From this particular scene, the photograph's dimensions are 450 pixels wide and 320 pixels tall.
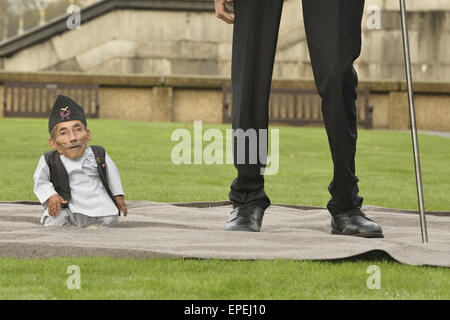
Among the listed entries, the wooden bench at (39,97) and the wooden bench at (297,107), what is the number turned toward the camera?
2

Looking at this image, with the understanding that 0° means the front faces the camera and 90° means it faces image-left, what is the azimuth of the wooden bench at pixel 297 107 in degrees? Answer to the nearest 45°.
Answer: approximately 0°

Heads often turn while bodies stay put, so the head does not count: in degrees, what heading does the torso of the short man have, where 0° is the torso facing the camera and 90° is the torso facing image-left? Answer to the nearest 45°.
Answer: approximately 0°

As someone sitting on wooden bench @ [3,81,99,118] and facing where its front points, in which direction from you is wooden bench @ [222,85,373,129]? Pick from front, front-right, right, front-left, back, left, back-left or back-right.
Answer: left

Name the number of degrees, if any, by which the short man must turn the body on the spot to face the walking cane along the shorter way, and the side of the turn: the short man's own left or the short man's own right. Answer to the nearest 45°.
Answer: approximately 45° to the short man's own left

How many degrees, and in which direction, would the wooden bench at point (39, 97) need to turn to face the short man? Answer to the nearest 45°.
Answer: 0° — it already faces them

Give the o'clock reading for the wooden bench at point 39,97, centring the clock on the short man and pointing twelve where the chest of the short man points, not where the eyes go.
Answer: The wooden bench is roughly at 6 o'clock from the short man.
